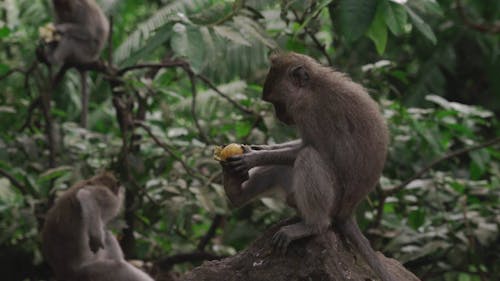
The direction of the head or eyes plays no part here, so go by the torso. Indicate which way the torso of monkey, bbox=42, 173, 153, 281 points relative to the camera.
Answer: to the viewer's right

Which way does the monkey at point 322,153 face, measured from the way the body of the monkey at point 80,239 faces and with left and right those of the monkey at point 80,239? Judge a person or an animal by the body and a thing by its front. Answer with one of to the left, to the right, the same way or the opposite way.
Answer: the opposite way

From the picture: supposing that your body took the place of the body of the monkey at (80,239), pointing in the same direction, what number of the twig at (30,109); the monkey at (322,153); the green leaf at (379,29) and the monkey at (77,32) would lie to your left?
2

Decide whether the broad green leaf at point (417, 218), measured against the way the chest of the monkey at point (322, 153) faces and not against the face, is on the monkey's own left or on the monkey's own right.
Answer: on the monkey's own right

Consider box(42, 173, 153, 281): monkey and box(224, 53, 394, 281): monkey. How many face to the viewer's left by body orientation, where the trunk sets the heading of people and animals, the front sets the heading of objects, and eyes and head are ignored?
1

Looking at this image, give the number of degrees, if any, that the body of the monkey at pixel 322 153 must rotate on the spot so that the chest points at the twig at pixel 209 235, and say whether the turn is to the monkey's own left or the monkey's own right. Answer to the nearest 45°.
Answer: approximately 45° to the monkey's own right

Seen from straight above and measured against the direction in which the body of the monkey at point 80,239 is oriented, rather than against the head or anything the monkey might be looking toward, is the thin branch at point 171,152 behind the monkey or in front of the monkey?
in front

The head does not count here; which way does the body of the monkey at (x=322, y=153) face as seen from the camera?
to the viewer's left

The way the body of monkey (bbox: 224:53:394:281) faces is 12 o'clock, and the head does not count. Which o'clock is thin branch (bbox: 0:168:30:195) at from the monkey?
The thin branch is roughly at 1 o'clock from the monkey.

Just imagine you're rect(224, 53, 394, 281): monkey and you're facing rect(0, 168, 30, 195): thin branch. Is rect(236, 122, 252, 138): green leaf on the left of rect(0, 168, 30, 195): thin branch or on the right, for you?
right

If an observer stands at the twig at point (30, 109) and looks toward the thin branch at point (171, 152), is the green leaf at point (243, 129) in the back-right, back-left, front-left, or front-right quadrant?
front-left
